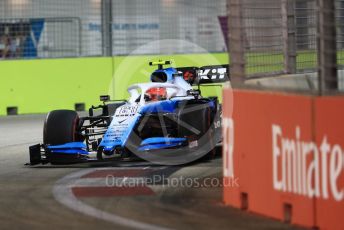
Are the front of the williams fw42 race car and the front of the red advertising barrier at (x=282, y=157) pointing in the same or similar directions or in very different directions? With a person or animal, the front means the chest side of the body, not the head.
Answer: same or similar directions

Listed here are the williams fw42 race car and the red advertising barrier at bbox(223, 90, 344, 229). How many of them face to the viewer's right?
0

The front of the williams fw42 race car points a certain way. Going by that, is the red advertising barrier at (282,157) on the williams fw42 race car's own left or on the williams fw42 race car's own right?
on the williams fw42 race car's own left

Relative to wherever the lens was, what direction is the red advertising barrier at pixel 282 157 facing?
facing the viewer and to the left of the viewer

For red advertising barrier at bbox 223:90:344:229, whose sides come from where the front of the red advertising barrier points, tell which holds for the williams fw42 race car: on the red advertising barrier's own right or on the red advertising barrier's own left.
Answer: on the red advertising barrier's own right
